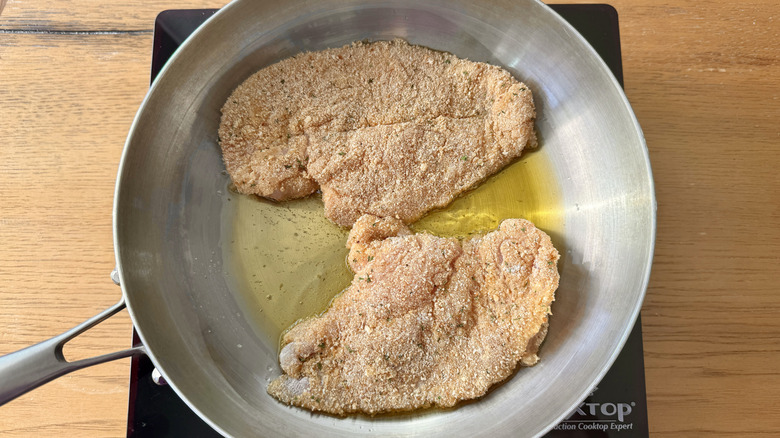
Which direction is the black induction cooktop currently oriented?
toward the camera
